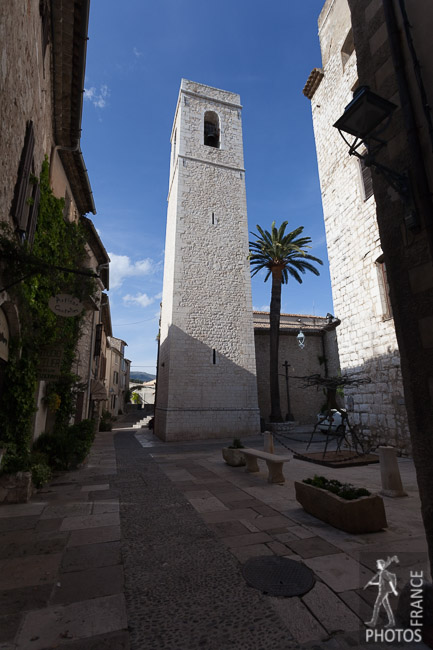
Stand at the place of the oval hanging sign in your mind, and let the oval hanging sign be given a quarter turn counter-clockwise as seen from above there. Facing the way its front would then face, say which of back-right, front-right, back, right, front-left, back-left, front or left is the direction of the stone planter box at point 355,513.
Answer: front-right

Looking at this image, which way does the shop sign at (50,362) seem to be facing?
toward the camera

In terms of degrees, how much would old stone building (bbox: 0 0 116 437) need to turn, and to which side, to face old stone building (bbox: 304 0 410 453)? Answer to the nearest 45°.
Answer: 0° — it already faces it

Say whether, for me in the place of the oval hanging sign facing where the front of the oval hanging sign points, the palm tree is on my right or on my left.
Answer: on my left

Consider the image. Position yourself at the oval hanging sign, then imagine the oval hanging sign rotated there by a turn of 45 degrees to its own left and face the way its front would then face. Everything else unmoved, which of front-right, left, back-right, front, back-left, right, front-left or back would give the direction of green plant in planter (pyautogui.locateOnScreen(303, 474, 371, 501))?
front

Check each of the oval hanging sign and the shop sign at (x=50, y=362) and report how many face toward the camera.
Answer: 2

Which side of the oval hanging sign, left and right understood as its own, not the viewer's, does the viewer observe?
front

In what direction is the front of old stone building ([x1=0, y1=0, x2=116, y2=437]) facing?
to the viewer's right
